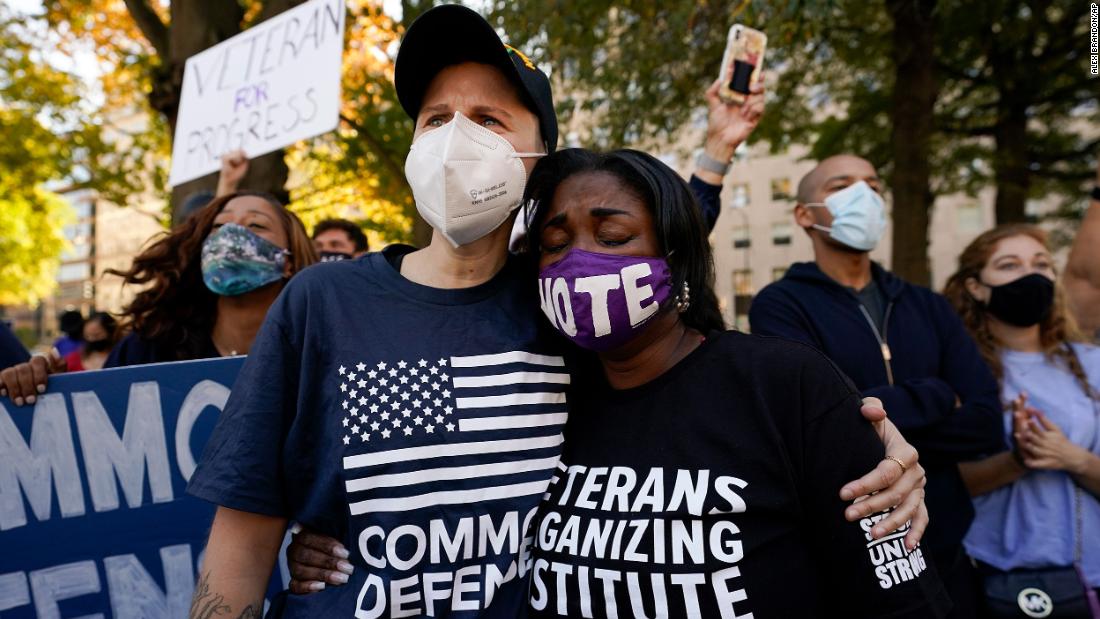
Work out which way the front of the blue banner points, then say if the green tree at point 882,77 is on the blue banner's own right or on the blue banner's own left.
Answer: on the blue banner's own left

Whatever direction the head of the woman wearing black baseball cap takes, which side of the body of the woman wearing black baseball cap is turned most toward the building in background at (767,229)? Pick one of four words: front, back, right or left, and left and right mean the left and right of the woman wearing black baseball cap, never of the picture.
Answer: back

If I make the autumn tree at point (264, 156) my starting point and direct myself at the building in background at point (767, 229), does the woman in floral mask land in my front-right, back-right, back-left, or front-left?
back-right

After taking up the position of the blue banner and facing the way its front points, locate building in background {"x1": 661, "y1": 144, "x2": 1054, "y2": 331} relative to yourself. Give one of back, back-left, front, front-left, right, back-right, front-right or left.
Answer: back-left

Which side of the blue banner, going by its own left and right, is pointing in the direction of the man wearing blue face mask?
left

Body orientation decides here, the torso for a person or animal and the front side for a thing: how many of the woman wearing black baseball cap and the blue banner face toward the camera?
2

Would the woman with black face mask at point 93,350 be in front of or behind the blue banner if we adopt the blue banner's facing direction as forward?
behind

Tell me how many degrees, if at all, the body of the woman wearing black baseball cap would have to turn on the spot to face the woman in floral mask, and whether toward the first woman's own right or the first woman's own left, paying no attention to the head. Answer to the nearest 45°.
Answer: approximately 135° to the first woman's own right

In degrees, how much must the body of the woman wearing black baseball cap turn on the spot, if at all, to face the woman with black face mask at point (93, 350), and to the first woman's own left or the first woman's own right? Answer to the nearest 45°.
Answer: approximately 135° to the first woman's own right

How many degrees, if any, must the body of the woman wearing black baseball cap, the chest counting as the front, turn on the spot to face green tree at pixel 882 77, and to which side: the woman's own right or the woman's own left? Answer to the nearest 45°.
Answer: approximately 135° to the woman's own left

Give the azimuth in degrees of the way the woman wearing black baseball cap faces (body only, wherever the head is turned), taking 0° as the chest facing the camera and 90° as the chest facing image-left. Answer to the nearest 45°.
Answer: approximately 0°
